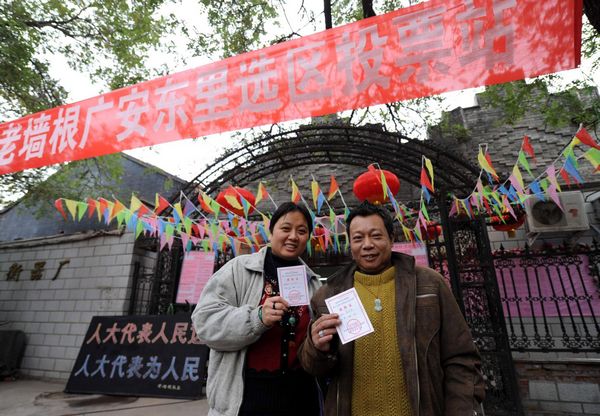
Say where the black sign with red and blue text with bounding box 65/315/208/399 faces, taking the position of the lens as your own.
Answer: facing the viewer

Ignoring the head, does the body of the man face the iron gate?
no

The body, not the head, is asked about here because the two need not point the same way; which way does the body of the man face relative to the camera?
toward the camera

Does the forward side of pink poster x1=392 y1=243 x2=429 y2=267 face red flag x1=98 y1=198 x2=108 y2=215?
no

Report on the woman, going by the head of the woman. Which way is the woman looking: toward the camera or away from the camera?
toward the camera

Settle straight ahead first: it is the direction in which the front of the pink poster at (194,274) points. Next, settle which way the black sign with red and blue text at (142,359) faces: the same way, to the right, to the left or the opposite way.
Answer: the same way

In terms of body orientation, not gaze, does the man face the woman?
no

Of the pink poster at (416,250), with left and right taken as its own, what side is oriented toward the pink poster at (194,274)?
right

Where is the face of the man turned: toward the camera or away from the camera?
toward the camera

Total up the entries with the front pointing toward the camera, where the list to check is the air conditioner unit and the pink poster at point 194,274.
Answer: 2

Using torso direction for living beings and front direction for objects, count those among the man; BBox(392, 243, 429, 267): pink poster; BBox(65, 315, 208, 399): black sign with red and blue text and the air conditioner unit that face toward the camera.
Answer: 4

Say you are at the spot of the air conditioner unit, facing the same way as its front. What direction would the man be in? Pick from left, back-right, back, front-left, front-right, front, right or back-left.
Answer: front

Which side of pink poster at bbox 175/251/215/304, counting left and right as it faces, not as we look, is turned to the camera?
front

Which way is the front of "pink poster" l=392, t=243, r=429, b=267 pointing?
toward the camera

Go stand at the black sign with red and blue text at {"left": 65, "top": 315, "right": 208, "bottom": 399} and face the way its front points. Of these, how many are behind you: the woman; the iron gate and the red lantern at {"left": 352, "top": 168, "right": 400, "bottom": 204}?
0
